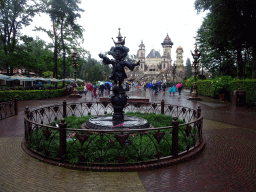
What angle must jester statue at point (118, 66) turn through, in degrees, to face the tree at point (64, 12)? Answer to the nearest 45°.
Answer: approximately 180°

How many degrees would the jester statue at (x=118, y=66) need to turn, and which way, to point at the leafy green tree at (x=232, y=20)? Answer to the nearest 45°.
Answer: approximately 135° to its left

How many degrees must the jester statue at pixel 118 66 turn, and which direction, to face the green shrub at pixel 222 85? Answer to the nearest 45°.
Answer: approximately 135° to its left

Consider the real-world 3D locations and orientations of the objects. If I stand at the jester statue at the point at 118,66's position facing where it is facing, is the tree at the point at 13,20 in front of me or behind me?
behind

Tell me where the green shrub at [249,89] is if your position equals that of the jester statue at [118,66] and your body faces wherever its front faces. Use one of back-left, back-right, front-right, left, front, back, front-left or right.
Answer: back-left

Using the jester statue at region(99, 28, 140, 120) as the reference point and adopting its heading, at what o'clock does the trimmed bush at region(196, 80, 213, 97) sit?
The trimmed bush is roughly at 7 o'clock from the jester statue.

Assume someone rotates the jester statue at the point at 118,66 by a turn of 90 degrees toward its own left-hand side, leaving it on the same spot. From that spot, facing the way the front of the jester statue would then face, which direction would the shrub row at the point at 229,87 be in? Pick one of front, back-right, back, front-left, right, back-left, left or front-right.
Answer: front-left

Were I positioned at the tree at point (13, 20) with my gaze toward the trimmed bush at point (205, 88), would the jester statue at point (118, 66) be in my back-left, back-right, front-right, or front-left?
front-right

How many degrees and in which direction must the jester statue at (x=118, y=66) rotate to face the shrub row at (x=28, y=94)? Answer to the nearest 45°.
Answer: approximately 135° to its right

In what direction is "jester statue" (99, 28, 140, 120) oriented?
toward the camera
